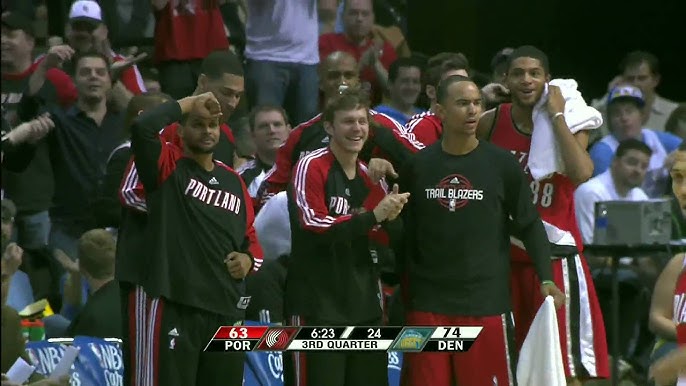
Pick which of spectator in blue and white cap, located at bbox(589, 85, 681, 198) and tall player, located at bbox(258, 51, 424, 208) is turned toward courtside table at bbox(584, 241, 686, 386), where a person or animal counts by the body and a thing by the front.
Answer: the spectator in blue and white cap

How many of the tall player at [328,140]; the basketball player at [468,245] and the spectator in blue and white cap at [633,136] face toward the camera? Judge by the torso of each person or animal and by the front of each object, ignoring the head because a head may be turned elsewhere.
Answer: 3

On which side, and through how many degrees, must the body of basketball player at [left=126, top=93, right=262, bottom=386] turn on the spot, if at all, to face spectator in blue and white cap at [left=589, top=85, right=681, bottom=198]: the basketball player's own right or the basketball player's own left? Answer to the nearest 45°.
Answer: approximately 90° to the basketball player's own left

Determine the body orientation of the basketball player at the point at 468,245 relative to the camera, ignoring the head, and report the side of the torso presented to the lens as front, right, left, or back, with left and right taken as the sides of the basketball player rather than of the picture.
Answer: front

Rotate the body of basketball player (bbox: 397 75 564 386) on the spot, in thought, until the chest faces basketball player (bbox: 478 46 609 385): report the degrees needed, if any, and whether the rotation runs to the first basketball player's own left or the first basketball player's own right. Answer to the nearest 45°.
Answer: approximately 135° to the first basketball player's own left

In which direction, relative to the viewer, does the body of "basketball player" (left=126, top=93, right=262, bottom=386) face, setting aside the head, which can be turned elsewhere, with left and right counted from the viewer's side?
facing the viewer and to the right of the viewer

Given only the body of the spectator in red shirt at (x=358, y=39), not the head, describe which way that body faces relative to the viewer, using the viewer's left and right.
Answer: facing the viewer

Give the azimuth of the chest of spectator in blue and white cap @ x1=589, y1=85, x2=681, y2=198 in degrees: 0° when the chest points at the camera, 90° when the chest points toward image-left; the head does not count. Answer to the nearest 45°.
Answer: approximately 0°

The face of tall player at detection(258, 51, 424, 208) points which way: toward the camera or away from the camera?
toward the camera
